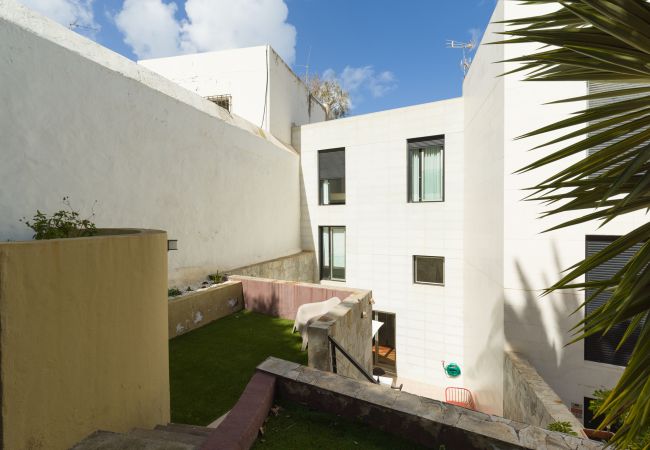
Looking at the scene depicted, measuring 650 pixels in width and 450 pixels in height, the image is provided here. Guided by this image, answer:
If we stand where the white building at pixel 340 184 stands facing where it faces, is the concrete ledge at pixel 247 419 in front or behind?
in front

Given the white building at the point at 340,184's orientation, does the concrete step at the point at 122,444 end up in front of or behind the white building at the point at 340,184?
in front

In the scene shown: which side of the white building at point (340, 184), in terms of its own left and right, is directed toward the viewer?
front

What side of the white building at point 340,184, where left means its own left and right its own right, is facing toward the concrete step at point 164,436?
front
